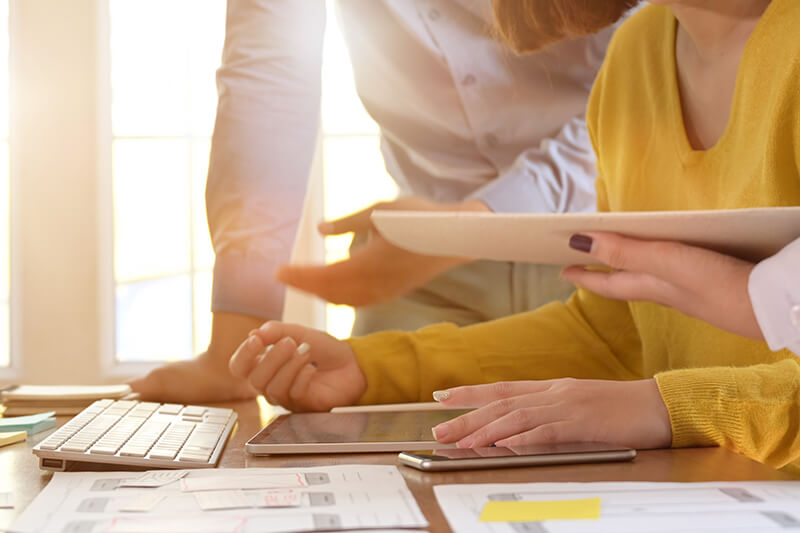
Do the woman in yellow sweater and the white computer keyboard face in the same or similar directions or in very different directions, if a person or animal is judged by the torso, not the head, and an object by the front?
very different directions

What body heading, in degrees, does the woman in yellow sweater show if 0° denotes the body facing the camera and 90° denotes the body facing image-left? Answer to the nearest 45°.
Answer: approximately 45°
